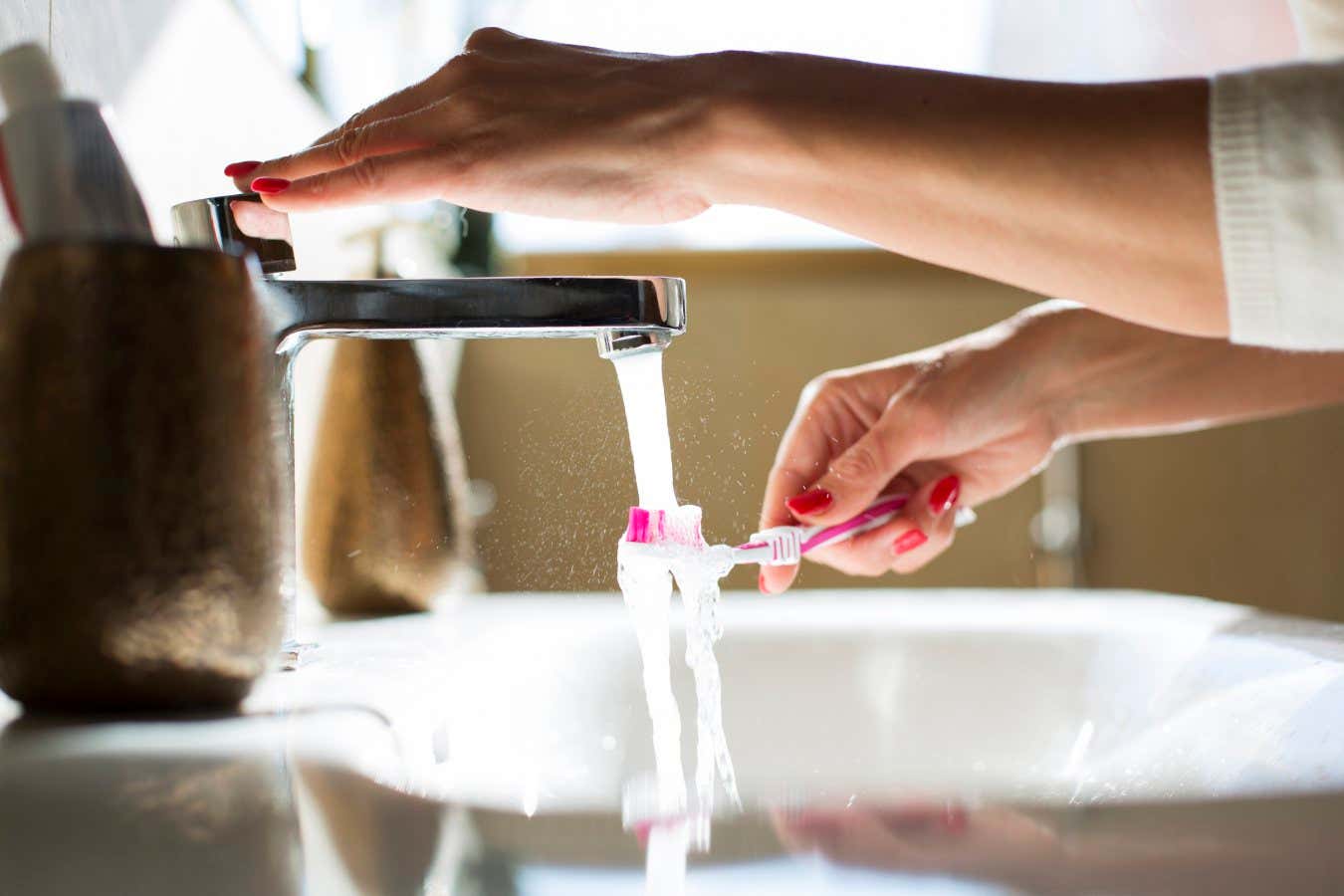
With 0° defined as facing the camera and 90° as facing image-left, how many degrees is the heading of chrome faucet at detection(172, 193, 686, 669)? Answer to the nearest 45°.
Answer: approximately 270°
